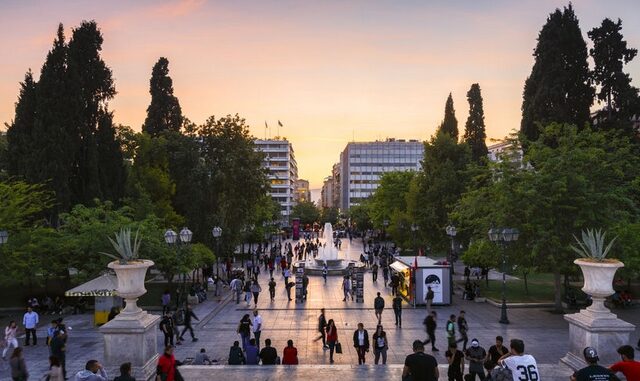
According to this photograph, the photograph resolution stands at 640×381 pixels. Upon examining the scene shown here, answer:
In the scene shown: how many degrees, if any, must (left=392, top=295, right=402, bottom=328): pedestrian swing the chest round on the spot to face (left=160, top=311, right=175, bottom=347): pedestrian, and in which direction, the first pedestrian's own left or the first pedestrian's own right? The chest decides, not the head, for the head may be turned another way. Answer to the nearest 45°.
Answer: approximately 135° to the first pedestrian's own left

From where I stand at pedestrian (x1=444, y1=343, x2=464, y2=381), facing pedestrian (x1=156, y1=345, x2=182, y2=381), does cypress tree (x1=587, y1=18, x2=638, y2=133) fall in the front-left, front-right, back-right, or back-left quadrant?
back-right

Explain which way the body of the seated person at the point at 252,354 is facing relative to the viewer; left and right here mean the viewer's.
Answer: facing away from the viewer

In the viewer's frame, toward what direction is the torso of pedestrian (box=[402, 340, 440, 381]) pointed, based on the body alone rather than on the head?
away from the camera

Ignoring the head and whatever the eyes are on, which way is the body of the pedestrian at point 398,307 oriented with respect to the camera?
away from the camera

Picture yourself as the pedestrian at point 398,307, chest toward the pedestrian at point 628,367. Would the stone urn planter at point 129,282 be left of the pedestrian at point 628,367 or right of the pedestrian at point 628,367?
right

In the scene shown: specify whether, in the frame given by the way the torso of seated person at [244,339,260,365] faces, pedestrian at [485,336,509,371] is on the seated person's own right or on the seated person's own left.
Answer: on the seated person's own right

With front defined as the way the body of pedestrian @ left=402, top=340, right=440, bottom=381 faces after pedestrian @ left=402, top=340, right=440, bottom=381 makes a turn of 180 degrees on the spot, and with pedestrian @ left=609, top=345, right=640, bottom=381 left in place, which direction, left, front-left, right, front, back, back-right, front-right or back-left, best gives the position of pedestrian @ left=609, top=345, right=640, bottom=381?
left
